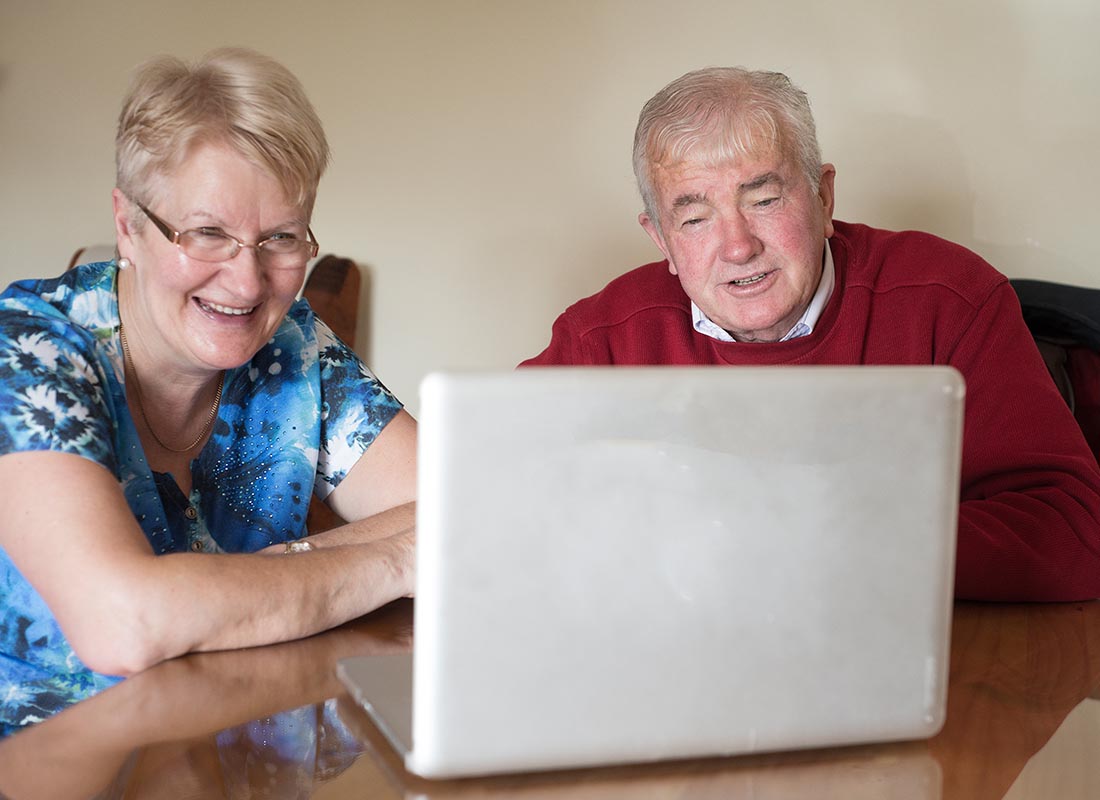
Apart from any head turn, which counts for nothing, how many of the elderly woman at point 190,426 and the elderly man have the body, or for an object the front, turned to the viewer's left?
0

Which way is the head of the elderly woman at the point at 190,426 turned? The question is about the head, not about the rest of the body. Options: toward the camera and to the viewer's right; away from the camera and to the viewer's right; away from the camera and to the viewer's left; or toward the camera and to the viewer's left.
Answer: toward the camera and to the viewer's right

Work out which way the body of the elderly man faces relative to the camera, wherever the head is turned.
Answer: toward the camera

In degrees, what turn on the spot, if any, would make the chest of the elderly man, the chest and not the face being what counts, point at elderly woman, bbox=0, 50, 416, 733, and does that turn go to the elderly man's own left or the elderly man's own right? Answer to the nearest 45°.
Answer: approximately 45° to the elderly man's own right

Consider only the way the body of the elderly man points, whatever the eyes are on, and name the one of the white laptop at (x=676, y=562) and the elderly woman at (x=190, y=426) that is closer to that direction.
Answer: the white laptop

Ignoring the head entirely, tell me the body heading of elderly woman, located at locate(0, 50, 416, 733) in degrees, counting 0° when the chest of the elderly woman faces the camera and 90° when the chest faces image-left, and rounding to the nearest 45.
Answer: approximately 315°

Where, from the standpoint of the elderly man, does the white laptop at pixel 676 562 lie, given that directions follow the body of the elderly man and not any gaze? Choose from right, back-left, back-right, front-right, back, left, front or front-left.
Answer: front
